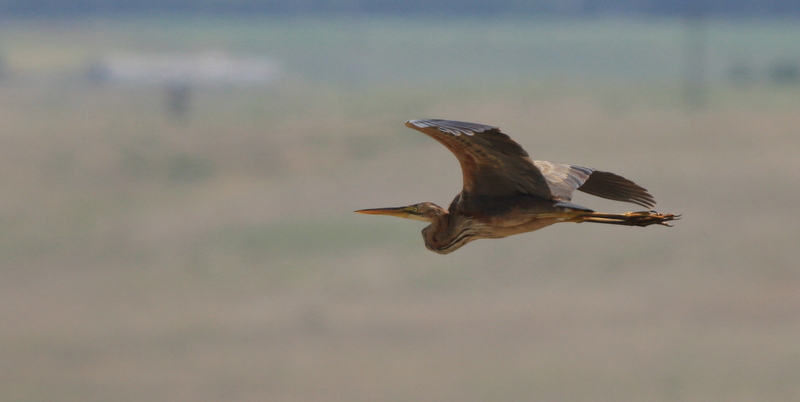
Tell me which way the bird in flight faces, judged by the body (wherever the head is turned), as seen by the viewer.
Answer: to the viewer's left
